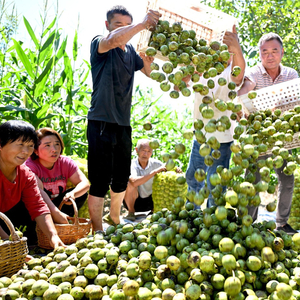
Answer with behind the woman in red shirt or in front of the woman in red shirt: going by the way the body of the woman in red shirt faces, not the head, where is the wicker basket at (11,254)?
in front

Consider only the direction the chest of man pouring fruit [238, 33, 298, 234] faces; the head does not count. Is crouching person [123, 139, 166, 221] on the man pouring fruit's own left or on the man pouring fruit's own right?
on the man pouring fruit's own right

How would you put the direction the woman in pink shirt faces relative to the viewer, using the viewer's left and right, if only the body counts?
facing the viewer and to the right of the viewer

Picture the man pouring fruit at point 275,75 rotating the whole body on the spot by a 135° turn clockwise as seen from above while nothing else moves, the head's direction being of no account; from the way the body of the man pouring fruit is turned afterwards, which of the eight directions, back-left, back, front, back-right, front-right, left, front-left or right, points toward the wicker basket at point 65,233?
left

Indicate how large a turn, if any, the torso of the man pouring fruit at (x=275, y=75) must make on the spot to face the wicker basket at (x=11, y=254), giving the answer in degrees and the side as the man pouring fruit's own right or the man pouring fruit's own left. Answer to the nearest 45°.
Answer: approximately 45° to the man pouring fruit's own right

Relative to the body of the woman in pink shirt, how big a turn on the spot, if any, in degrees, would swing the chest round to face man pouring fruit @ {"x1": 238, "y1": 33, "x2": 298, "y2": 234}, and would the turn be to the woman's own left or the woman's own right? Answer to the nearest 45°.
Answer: approximately 45° to the woman's own left

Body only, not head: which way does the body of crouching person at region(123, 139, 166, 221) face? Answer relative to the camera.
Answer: toward the camera

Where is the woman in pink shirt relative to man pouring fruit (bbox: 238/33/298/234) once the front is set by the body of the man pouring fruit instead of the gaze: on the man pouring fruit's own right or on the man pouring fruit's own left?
on the man pouring fruit's own right
